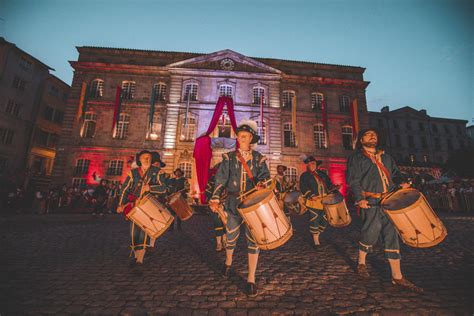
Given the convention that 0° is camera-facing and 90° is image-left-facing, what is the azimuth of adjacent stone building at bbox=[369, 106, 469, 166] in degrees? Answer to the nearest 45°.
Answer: approximately 45°

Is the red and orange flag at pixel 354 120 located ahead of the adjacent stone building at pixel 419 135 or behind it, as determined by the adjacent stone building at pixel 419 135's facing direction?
ahead

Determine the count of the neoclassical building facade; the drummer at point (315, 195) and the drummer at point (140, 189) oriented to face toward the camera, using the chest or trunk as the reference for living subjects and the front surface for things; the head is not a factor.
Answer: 3

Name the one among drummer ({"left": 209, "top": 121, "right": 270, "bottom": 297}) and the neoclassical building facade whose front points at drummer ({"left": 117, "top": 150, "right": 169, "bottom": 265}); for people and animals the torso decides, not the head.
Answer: the neoclassical building facade

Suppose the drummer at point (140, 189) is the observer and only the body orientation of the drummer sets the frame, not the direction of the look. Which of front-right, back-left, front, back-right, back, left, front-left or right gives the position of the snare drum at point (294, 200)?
left

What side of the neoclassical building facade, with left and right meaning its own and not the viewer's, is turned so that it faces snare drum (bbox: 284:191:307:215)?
front

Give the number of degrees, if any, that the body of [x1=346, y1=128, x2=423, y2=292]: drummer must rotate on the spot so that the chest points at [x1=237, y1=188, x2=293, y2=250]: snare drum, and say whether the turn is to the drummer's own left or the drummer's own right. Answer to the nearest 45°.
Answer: approximately 90° to the drummer's own right

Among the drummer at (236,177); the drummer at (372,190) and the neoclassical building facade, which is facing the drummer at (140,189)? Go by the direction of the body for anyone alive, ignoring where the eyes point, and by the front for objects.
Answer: the neoclassical building facade

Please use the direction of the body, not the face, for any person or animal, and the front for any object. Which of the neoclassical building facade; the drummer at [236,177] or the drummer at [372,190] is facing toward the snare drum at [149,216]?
the neoclassical building facade

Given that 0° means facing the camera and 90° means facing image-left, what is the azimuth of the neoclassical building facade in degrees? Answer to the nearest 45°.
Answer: approximately 0°

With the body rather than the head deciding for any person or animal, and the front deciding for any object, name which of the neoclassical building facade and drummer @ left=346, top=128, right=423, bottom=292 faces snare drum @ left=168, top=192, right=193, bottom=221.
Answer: the neoclassical building facade

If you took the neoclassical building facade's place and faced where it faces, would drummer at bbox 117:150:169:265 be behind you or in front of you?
in front

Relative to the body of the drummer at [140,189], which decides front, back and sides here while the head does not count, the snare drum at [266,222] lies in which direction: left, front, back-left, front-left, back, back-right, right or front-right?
front-left
